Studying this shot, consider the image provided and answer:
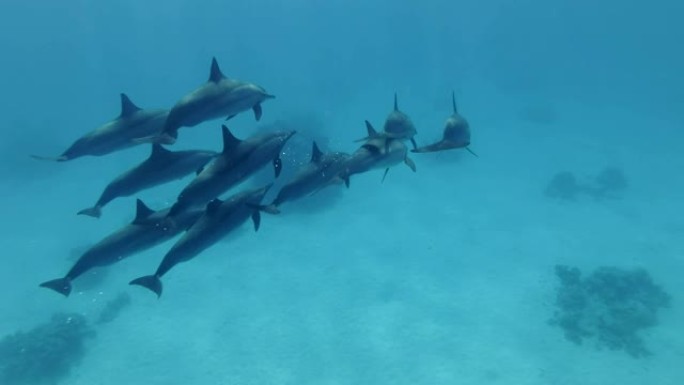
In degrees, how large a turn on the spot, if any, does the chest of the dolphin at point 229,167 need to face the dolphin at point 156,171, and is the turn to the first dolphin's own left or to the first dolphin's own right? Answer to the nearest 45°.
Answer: approximately 135° to the first dolphin's own left

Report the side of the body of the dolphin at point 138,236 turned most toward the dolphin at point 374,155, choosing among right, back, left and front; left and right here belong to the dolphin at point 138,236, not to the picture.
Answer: front

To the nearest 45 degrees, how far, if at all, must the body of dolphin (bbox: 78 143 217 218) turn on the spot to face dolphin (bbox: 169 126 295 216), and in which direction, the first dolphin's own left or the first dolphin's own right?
approximately 45° to the first dolphin's own right

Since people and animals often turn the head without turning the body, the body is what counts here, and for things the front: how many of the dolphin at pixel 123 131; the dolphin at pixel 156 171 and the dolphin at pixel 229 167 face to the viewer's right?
3

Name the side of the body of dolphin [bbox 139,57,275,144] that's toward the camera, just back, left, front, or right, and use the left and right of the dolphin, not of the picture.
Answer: right

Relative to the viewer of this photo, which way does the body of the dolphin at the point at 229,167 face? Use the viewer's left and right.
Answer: facing to the right of the viewer

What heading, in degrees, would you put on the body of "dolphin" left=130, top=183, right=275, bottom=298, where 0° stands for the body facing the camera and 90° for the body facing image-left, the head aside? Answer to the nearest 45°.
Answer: approximately 270°

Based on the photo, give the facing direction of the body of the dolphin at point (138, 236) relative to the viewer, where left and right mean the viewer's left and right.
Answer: facing to the right of the viewer

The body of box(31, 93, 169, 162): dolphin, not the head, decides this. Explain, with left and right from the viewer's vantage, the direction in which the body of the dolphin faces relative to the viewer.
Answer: facing to the right of the viewer

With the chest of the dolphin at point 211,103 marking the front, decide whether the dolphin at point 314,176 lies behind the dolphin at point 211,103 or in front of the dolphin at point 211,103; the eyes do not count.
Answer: in front

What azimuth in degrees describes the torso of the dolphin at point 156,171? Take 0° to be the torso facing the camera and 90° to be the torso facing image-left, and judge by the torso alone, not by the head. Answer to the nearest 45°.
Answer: approximately 270°
